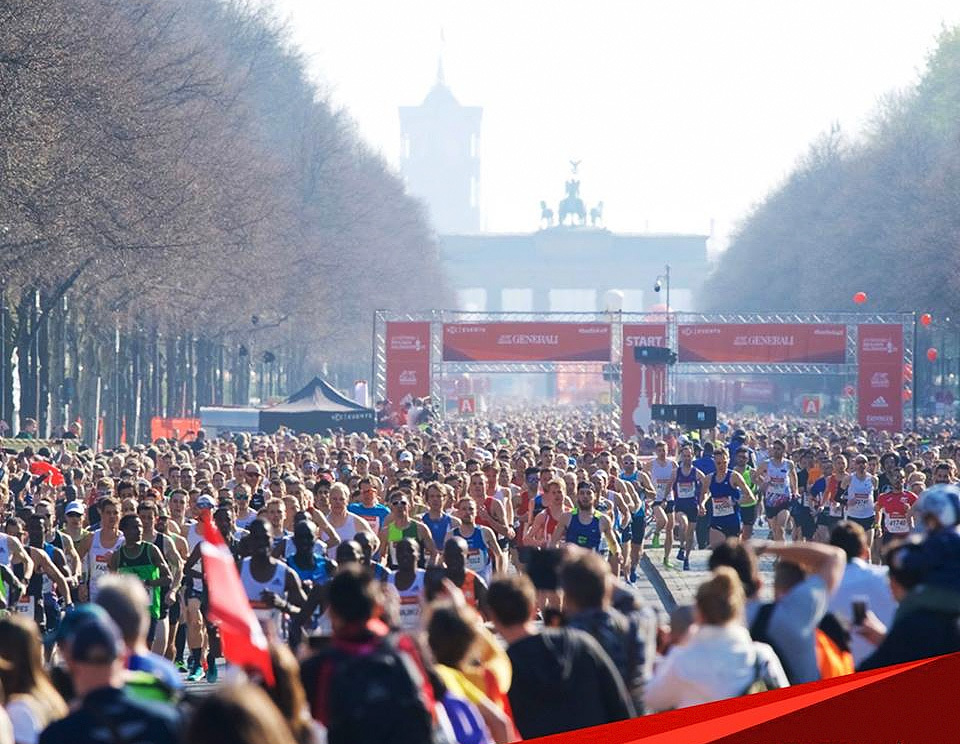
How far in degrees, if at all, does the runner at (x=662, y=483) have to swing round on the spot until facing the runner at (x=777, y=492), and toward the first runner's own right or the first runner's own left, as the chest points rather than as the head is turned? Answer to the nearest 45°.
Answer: approximately 90° to the first runner's own left

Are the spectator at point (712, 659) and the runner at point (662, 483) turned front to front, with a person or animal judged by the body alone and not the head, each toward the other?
yes

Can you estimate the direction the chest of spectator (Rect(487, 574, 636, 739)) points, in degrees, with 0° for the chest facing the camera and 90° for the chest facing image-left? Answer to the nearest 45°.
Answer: approximately 135°

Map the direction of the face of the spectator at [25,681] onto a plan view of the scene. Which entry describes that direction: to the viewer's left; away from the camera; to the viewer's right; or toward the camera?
away from the camera

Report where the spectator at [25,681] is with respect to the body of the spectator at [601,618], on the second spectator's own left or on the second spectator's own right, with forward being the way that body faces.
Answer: on the second spectator's own left

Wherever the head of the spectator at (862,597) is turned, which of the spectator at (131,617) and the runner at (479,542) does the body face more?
the runner

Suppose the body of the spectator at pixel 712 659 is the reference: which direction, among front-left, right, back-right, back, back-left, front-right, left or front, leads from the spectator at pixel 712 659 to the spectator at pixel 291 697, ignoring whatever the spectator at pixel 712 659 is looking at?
back-left

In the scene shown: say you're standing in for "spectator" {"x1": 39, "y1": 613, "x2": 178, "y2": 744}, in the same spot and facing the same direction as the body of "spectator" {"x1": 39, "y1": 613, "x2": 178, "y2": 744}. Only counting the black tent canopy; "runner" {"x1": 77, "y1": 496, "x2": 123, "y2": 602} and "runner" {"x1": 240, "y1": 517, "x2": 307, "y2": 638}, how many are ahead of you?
3

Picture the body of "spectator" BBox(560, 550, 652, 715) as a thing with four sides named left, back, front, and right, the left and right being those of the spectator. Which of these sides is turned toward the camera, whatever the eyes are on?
back

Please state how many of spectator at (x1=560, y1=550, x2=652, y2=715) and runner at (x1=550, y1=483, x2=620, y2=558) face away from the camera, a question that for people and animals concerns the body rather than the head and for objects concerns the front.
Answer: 1

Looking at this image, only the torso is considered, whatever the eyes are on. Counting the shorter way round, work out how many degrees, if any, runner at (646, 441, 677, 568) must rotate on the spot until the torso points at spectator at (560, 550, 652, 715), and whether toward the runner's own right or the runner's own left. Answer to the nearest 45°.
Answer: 0° — they already face them

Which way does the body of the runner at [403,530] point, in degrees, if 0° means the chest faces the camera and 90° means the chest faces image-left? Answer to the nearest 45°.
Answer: approximately 0°

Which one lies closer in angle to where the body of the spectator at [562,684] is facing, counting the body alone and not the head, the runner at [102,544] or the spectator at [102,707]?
the runner
